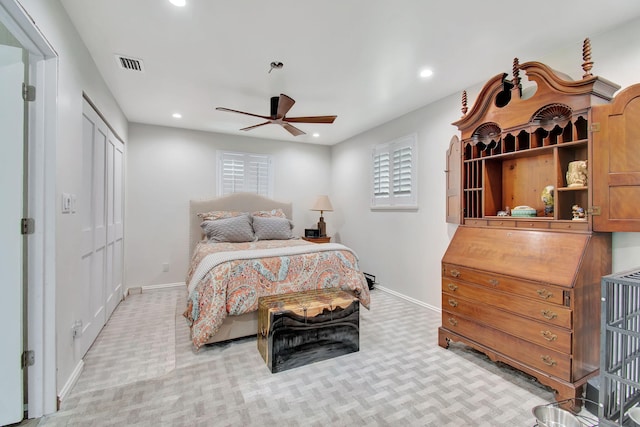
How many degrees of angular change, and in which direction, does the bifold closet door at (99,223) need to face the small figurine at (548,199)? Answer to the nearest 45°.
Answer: approximately 45° to its right

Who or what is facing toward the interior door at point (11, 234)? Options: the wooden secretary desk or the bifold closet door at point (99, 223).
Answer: the wooden secretary desk

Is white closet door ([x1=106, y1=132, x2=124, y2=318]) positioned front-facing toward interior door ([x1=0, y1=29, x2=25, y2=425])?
no

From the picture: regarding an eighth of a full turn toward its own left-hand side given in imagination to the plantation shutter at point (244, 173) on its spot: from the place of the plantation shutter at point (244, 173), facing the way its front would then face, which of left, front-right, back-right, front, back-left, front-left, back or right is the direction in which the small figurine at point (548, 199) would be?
front

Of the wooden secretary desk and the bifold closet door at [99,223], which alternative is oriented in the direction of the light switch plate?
the wooden secretary desk

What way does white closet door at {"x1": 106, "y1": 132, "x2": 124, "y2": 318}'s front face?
to the viewer's right

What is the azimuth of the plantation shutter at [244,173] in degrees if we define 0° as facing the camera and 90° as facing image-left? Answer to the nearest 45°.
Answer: approximately 0°

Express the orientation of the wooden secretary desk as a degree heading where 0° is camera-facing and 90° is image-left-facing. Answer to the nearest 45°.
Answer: approximately 45°

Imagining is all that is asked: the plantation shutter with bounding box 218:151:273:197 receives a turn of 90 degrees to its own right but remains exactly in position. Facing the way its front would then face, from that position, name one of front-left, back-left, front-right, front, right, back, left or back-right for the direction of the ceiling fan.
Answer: left

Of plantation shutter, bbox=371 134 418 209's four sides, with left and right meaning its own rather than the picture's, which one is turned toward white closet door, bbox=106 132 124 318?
front

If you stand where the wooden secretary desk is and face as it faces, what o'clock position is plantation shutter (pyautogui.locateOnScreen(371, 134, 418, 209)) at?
The plantation shutter is roughly at 3 o'clock from the wooden secretary desk.

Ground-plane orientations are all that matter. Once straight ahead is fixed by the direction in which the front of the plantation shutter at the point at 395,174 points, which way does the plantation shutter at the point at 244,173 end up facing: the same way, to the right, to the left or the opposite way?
to the left

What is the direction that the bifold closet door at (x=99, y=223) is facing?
to the viewer's right

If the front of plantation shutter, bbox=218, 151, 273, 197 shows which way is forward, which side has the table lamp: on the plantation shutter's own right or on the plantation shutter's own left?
on the plantation shutter's own left

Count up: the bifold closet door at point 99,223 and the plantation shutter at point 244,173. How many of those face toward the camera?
1

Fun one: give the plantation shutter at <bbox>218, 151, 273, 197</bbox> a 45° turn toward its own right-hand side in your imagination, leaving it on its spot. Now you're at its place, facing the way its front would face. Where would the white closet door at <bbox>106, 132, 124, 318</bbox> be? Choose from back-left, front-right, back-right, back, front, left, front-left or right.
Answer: front

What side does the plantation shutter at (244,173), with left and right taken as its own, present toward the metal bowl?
front

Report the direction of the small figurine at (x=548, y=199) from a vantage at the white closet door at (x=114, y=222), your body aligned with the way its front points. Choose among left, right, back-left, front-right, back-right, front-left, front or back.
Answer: front-right

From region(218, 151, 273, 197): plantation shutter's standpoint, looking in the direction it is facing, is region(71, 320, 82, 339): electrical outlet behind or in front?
in front

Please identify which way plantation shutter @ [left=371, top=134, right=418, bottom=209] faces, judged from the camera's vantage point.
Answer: facing the viewer and to the left of the viewer
